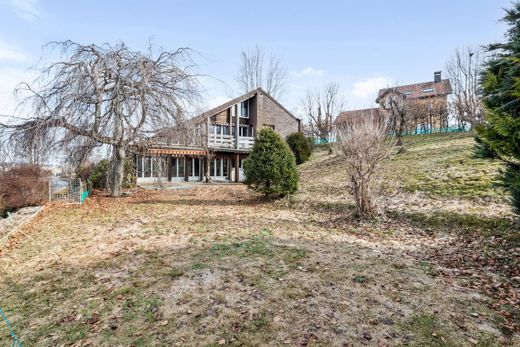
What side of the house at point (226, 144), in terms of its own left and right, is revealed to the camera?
front

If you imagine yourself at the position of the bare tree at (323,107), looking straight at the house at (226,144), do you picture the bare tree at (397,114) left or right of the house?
left

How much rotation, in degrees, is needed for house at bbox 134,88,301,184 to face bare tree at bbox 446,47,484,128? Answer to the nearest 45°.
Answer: approximately 90° to its left

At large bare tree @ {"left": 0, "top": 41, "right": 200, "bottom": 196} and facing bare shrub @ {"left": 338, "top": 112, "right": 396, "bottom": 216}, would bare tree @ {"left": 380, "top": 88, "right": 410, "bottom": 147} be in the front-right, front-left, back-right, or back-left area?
front-left

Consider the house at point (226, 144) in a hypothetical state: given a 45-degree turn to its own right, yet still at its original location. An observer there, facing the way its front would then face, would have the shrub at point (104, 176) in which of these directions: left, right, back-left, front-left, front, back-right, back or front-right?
front

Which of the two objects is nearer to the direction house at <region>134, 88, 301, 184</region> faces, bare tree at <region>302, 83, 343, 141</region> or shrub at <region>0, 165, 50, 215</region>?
the shrub

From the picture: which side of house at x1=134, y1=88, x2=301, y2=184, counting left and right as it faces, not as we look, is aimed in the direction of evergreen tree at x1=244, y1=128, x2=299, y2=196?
front

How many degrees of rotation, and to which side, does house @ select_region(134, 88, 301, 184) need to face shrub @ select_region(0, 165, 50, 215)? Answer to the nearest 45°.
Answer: approximately 45° to its right

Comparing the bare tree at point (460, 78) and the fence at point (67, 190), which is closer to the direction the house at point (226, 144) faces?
the fence

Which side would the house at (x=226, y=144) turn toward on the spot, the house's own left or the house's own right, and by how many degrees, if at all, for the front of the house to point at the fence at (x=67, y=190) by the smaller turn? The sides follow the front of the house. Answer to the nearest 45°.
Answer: approximately 45° to the house's own right
